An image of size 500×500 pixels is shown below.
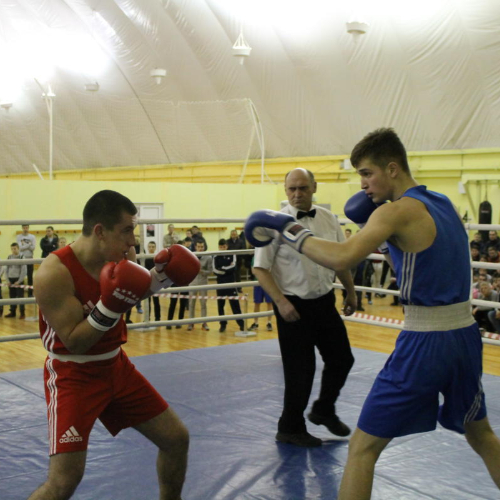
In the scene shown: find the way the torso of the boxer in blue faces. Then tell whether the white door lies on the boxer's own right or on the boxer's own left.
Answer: on the boxer's own right

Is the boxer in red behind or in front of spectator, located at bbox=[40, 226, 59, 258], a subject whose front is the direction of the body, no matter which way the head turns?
in front

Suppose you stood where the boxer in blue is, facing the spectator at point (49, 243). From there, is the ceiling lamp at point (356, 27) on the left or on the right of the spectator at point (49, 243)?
right

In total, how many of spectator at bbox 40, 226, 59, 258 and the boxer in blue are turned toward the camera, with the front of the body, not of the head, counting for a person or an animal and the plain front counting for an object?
1

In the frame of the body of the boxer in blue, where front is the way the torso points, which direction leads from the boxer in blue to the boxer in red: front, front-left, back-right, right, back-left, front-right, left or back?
front

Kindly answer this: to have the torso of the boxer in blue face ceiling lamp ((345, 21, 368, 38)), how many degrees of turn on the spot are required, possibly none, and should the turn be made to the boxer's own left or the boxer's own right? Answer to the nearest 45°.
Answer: approximately 90° to the boxer's own right

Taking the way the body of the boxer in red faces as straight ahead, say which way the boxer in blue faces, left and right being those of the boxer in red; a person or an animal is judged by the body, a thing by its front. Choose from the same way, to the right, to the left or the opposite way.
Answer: the opposite way

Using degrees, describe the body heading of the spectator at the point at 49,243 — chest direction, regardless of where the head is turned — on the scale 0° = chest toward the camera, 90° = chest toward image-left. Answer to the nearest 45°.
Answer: approximately 0°

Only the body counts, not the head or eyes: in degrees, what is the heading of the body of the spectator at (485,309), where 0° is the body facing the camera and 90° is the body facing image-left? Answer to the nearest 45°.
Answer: approximately 45°

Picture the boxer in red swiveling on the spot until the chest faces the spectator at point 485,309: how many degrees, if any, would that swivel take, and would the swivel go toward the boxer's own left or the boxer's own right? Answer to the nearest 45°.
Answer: approximately 90° to the boxer's own left

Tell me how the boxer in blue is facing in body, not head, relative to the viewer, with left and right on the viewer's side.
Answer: facing to the left of the viewer

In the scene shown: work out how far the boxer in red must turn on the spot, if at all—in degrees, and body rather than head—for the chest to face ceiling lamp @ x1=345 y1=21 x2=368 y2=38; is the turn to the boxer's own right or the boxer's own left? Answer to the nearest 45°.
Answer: approximately 90° to the boxer's own left

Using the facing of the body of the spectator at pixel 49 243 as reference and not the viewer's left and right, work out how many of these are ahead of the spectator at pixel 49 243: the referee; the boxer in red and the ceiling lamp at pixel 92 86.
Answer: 2

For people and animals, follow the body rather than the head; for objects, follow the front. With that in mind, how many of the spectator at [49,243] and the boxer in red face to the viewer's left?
0

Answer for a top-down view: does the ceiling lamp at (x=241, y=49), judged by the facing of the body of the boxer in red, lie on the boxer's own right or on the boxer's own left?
on the boxer's own left
